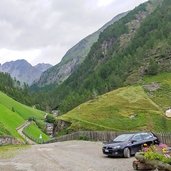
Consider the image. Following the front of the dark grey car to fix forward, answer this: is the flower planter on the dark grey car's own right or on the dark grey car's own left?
on the dark grey car's own left

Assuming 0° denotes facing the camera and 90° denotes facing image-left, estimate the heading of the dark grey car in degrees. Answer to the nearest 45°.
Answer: approximately 45°
